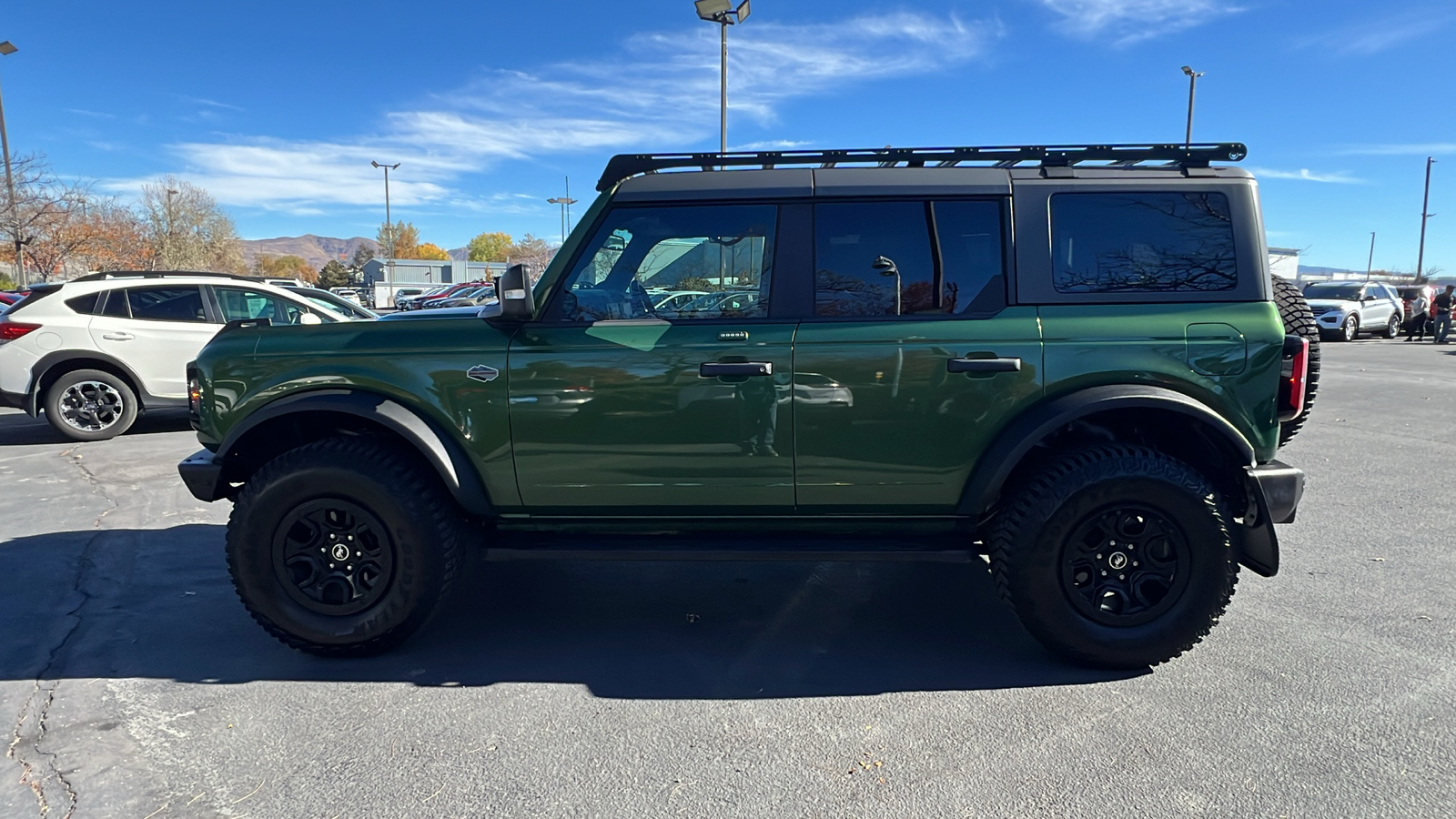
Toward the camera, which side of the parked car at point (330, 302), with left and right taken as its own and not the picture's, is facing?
right

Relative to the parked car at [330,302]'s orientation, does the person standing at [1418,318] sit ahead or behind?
ahead

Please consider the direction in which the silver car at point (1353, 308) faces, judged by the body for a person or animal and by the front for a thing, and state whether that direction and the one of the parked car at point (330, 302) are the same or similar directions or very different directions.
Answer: very different directions

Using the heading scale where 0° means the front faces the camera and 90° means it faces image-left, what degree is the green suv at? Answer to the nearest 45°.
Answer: approximately 90°

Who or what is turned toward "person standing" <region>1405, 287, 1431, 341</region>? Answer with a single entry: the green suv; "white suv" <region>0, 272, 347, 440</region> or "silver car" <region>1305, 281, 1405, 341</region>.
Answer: the white suv

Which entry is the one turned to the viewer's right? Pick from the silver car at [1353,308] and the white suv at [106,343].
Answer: the white suv

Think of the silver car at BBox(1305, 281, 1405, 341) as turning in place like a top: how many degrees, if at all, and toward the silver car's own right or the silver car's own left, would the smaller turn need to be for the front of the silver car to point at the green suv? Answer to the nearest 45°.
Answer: approximately 45° to the silver car's own left

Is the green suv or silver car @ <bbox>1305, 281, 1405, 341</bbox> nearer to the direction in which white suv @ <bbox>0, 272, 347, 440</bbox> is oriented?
the silver car

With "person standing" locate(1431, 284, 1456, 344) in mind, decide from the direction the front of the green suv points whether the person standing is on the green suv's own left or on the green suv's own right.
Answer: on the green suv's own right

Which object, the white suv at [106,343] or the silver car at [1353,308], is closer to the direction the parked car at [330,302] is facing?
the silver car

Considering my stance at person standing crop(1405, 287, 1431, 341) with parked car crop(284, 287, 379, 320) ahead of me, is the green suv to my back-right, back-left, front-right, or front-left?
front-left

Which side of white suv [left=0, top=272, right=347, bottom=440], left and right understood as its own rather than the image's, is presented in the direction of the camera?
right

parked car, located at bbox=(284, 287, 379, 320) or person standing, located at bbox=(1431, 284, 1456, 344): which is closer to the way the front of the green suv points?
the parked car

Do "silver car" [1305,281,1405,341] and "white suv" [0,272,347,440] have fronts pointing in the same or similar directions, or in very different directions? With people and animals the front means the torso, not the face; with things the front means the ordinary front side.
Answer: very different directions

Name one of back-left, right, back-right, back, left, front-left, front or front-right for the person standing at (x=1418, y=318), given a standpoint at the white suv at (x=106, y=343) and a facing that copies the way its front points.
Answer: front

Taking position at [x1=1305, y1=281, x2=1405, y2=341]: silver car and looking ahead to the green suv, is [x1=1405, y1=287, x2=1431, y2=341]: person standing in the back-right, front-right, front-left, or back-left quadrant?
back-left
